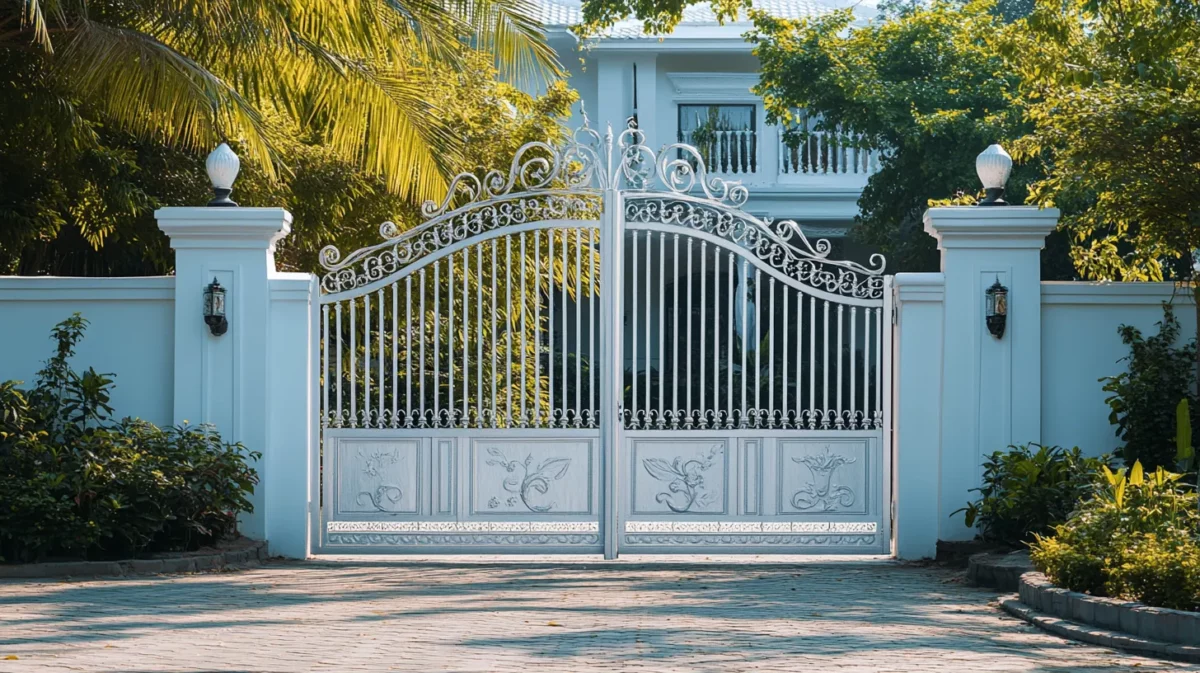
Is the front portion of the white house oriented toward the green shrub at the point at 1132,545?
yes

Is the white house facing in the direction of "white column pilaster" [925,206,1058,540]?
yes

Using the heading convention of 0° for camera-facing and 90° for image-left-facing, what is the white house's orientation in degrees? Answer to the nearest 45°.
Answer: approximately 0°

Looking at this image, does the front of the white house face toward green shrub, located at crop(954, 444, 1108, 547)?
yes

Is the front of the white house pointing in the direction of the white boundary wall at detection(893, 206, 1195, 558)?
yes

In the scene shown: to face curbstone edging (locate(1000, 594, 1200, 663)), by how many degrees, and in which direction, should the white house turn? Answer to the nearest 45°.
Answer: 0° — it already faces it
